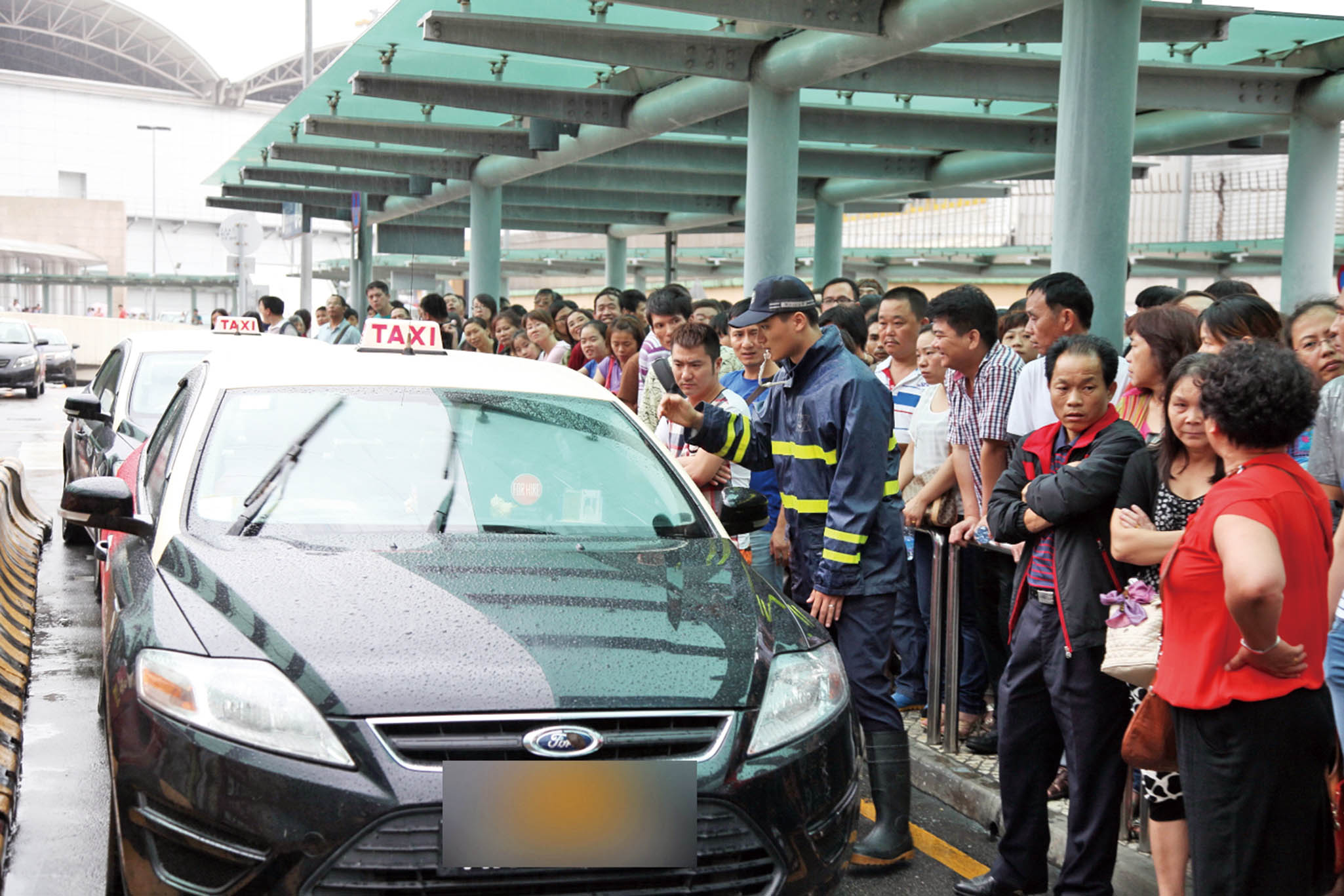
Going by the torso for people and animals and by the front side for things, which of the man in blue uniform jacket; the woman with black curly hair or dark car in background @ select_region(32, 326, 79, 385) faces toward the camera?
the dark car in background

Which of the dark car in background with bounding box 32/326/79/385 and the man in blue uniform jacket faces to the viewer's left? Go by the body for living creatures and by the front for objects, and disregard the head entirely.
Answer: the man in blue uniform jacket

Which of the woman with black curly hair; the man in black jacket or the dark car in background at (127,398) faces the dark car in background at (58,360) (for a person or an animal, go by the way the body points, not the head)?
the woman with black curly hair

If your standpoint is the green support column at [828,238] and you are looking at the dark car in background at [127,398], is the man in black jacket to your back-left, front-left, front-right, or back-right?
front-left

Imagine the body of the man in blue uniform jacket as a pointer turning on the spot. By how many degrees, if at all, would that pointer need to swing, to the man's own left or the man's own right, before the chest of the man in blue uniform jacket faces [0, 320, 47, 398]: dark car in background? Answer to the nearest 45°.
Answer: approximately 45° to the man's own right

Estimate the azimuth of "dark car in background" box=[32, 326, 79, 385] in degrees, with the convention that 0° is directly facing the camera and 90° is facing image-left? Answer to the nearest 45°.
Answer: approximately 0°

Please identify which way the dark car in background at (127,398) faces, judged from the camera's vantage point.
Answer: facing the viewer and to the right of the viewer

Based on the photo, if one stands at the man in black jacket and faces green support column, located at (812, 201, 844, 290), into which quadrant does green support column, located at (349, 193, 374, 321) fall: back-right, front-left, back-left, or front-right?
front-left

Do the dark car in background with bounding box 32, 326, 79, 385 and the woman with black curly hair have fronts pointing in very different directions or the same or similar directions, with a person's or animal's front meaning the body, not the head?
very different directions

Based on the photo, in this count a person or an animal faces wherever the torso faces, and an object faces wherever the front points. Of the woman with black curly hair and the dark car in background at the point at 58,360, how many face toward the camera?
1

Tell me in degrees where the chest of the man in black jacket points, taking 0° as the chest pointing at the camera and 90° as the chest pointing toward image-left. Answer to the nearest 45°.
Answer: approximately 45°

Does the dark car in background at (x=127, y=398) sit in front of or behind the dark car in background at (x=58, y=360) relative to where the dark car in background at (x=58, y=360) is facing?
in front

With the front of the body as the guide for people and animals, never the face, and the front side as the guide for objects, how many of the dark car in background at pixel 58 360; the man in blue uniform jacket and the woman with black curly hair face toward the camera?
1

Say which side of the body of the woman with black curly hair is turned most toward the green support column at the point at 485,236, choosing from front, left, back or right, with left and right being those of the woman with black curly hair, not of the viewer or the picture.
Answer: front

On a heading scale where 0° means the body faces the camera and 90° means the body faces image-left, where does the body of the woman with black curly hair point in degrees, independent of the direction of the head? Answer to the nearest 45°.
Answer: approximately 135°
